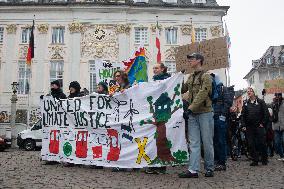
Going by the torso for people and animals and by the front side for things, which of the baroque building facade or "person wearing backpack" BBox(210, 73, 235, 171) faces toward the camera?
the baroque building facade

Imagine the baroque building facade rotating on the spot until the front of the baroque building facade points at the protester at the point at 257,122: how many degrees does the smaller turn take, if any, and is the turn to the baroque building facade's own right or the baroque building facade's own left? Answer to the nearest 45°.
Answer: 0° — it already faces them

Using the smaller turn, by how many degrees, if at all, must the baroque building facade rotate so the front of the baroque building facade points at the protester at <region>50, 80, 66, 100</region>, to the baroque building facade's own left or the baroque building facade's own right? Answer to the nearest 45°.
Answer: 0° — it already faces them

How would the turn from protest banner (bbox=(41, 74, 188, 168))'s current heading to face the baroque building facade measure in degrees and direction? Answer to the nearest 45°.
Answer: approximately 180°

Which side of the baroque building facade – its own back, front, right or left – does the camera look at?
front

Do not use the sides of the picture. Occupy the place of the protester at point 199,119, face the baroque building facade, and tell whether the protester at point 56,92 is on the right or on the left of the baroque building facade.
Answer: left

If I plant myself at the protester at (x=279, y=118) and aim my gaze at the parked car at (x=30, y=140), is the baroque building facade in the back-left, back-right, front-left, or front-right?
front-right

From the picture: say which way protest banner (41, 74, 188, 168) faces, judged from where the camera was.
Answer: facing the viewer

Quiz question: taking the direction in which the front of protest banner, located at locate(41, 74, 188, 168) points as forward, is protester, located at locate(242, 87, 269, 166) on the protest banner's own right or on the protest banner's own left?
on the protest banner's own left

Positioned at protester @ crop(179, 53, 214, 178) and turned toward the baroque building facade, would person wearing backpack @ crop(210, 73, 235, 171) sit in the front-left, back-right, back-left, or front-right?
front-right

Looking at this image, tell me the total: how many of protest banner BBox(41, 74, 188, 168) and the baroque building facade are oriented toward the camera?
2
